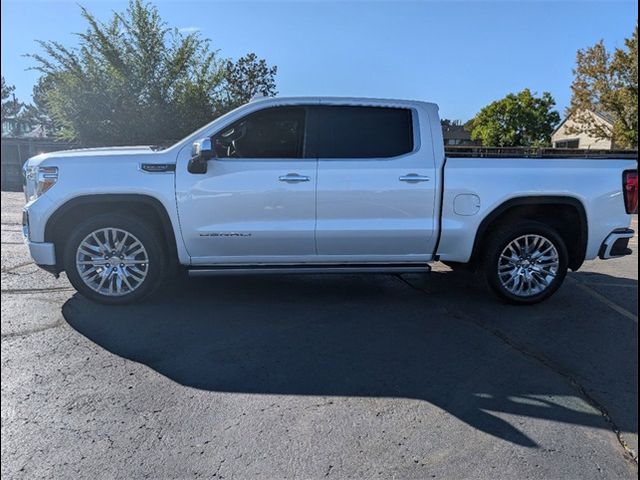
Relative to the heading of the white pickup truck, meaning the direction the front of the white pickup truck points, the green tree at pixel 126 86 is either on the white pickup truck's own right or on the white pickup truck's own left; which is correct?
on the white pickup truck's own right

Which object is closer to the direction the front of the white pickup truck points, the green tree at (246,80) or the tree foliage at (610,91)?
the green tree

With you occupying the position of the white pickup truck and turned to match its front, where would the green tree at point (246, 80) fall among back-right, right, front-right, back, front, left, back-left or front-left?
right

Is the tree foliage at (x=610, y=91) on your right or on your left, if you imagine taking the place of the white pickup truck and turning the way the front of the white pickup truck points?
on your right

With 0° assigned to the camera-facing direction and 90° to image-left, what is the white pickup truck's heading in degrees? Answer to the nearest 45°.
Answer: approximately 90°

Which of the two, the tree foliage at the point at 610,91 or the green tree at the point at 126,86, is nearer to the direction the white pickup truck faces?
the green tree
